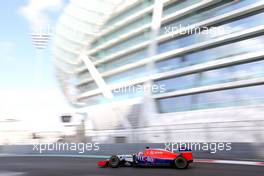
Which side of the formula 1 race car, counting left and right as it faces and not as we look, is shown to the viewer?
left

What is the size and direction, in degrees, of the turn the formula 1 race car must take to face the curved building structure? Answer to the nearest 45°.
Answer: approximately 90° to its right
